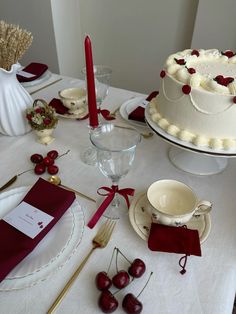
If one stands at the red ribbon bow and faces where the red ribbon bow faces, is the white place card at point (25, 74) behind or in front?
behind

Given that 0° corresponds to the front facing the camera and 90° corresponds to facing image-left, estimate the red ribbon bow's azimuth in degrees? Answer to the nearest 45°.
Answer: approximately 0°
